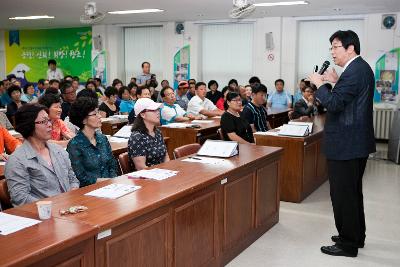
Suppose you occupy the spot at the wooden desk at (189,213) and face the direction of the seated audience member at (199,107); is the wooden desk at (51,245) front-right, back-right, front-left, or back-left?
back-left

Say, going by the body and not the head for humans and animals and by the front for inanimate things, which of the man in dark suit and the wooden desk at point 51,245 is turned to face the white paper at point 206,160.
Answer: the man in dark suit

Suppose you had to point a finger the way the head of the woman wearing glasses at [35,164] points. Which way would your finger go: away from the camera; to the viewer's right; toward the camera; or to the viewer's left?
to the viewer's right

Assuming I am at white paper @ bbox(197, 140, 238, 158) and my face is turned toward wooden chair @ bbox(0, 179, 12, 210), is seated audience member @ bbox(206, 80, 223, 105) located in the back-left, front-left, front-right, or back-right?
back-right

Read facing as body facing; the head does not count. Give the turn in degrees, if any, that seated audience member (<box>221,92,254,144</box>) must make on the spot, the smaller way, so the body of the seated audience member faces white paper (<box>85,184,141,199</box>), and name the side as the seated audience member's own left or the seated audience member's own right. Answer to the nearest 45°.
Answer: approximately 45° to the seated audience member's own right

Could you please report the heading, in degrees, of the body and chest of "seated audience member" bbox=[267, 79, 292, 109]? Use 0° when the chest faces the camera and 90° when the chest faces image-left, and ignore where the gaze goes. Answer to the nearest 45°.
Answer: approximately 0°

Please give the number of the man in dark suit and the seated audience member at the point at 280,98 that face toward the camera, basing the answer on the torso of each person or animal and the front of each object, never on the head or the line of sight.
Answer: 1

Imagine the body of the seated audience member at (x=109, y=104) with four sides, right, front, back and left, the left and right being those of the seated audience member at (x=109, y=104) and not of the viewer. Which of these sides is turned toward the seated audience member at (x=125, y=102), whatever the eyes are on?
left

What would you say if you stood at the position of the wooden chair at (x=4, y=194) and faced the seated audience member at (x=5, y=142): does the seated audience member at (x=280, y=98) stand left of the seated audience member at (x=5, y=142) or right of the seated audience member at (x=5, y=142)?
right

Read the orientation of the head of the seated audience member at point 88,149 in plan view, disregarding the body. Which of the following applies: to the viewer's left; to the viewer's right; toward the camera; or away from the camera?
to the viewer's right
